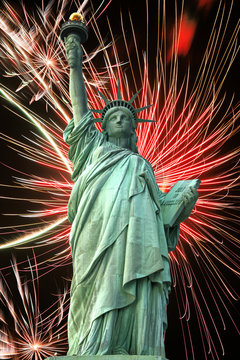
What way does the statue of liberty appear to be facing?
toward the camera
